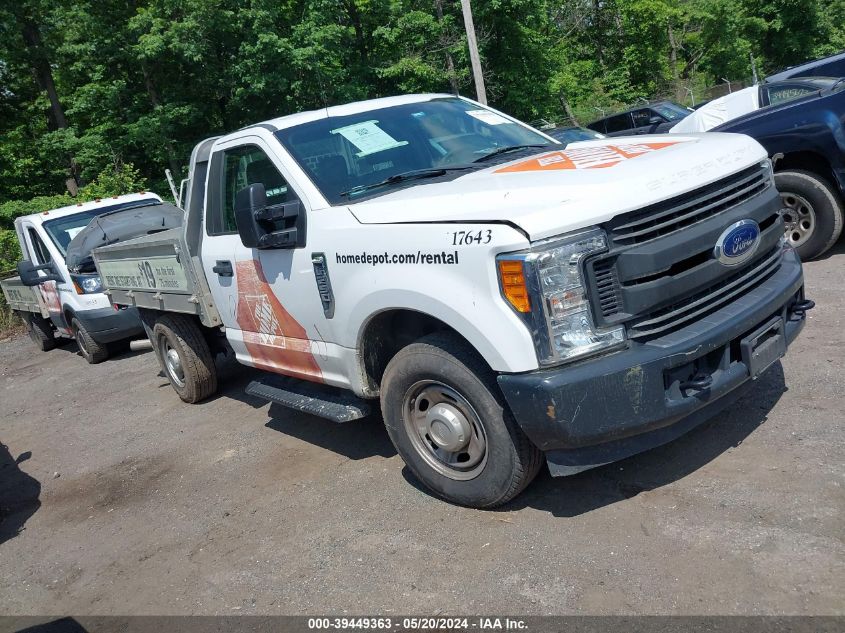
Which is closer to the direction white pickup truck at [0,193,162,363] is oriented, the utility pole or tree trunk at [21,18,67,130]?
the utility pole

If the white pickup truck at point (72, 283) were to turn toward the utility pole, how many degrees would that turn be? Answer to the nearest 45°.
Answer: approximately 90° to its left

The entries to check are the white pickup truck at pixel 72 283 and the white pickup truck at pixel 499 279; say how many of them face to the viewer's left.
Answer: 0

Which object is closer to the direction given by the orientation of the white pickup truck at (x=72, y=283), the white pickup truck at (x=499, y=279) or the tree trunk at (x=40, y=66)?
the white pickup truck

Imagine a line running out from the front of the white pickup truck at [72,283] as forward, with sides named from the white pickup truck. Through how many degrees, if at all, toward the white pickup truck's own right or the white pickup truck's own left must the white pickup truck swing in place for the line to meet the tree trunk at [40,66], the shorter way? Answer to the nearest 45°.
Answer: approximately 135° to the white pickup truck's own left

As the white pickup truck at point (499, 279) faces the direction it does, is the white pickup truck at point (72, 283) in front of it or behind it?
behind

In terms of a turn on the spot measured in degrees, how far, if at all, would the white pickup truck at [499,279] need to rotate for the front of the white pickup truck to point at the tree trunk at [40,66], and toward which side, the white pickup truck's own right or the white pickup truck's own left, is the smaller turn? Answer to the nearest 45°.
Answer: approximately 180°

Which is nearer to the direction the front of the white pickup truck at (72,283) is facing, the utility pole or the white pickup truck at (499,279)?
the white pickup truck

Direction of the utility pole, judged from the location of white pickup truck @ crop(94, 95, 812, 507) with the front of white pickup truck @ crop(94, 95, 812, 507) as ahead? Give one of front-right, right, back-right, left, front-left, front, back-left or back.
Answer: back-left

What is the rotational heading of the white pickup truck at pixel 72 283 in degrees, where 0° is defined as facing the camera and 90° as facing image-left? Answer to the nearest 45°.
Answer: approximately 315°

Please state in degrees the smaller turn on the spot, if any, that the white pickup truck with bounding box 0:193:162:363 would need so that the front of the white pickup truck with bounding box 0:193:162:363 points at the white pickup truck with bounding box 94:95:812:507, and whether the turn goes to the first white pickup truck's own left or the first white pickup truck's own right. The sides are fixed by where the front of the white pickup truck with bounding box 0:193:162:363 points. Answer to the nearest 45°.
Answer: approximately 45° to the first white pickup truck's own right
